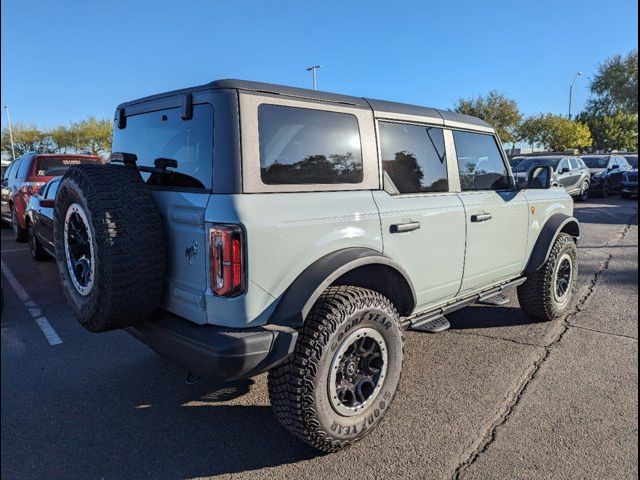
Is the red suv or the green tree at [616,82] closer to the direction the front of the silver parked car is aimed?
the red suv

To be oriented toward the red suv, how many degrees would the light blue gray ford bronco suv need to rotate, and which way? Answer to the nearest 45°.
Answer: approximately 90° to its left

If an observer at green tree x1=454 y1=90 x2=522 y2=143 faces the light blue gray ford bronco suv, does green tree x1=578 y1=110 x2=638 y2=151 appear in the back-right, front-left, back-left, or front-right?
back-left

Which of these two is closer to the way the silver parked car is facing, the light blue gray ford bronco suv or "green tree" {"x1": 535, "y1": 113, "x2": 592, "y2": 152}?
the light blue gray ford bronco suv

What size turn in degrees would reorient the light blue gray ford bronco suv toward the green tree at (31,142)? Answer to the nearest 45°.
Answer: approximately 90° to its left

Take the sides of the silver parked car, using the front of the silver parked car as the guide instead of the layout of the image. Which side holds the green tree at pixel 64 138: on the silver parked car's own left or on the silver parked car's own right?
on the silver parked car's own right

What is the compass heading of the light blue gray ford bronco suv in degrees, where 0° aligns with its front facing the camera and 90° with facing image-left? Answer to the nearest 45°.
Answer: approximately 225°

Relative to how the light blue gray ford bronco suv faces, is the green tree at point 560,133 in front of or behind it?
in front

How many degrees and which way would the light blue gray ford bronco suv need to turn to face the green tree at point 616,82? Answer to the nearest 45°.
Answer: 0° — it already faces it
